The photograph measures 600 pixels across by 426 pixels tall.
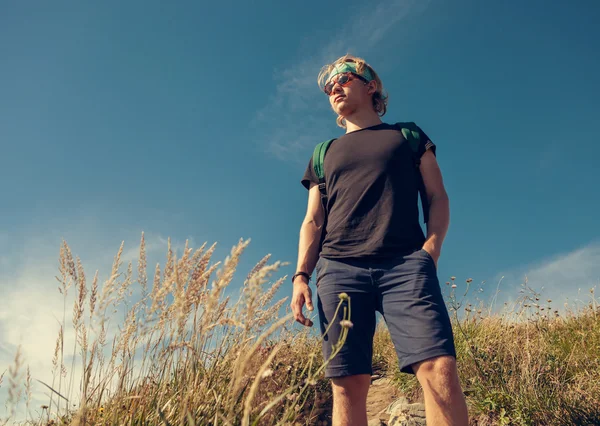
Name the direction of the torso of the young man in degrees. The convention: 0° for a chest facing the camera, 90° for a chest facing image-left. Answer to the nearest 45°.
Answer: approximately 0°
